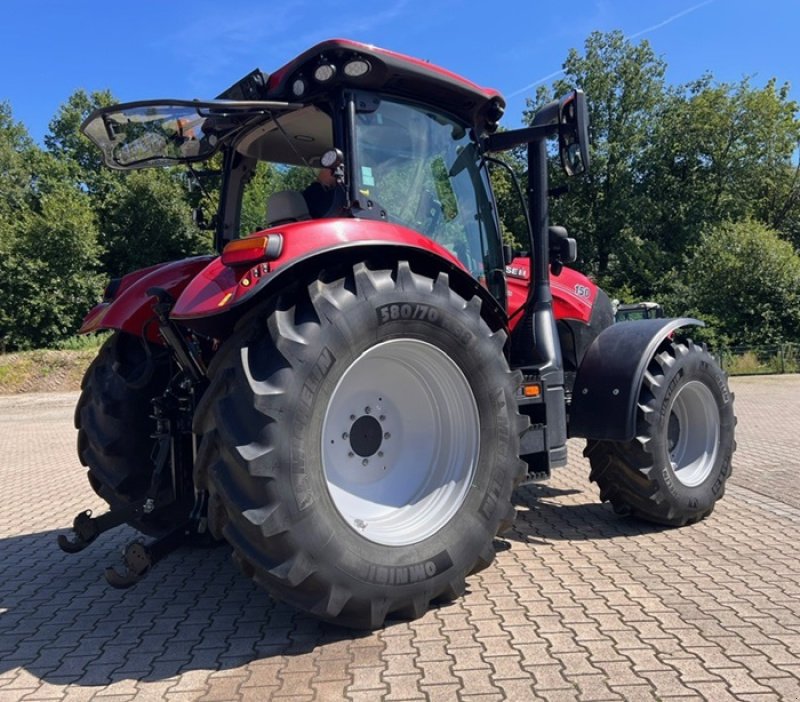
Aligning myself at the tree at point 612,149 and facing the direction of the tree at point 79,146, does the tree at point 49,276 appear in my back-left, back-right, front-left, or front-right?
front-left

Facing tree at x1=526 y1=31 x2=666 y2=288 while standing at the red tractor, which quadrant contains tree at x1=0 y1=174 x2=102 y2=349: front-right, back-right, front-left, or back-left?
front-left

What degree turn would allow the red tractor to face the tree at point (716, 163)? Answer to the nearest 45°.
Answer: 0° — it already faces it

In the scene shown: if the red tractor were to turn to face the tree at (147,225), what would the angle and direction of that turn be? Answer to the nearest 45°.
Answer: approximately 45° to its left

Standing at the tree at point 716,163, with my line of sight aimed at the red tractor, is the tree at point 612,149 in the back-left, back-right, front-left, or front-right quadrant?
front-right

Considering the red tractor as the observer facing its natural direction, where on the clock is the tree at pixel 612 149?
The tree is roughly at 11 o'clock from the red tractor.

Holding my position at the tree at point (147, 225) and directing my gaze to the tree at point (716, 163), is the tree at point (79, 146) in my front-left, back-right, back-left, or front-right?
back-left

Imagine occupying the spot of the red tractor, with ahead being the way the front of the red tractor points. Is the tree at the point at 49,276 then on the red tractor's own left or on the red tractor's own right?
on the red tractor's own left

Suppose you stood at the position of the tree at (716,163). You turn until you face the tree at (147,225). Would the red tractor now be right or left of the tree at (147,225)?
left

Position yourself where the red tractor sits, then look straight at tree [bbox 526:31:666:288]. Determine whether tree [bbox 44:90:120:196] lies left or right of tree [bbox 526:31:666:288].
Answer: left

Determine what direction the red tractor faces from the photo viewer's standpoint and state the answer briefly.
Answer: facing away from the viewer and to the right of the viewer

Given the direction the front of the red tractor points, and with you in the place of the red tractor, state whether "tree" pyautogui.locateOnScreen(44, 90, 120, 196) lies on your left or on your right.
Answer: on your left

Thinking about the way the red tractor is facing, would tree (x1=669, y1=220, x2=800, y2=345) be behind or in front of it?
in front
